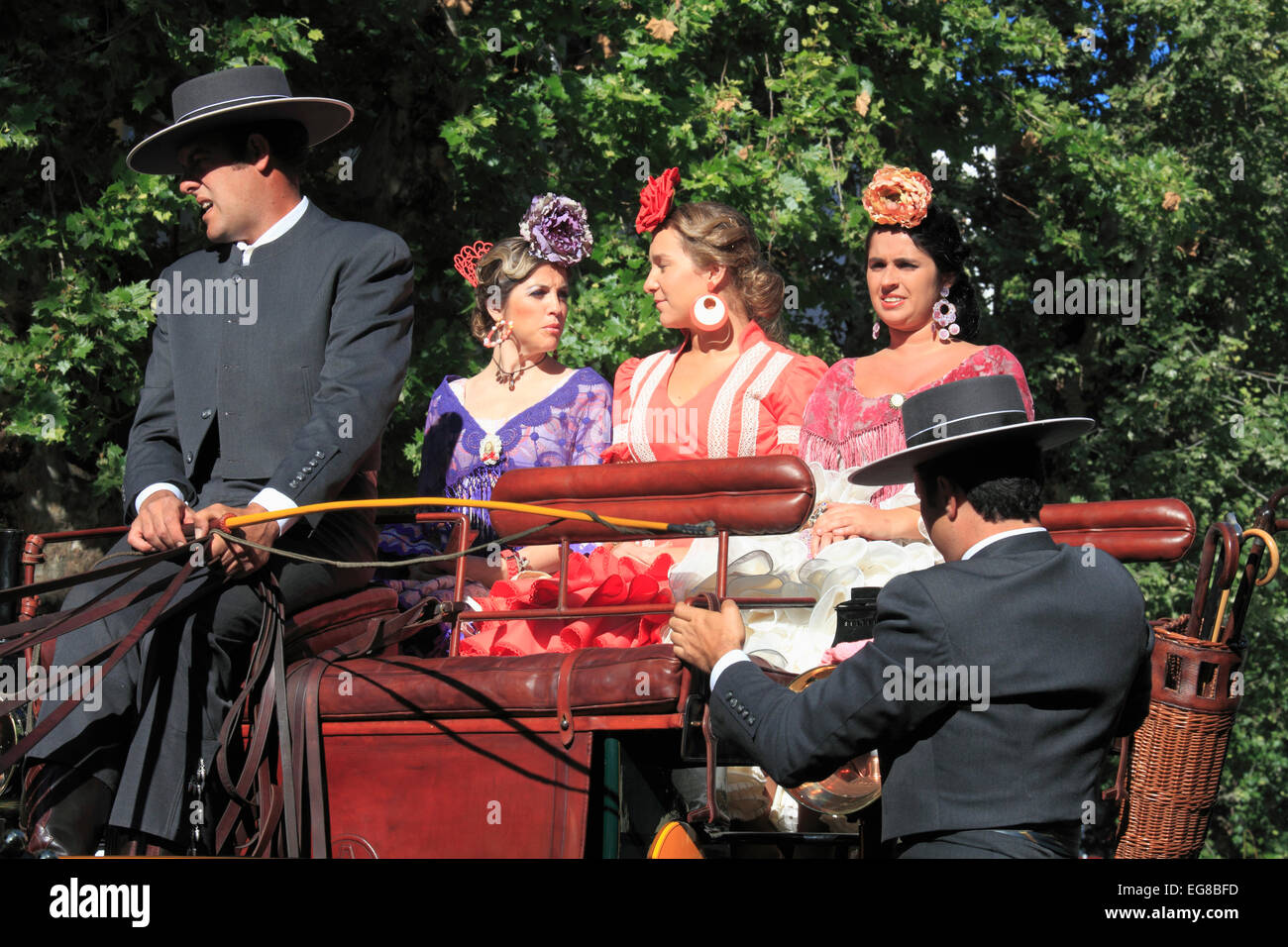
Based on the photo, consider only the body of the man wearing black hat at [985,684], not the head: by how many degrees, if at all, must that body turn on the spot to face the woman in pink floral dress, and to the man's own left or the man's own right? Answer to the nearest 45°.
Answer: approximately 45° to the man's own right

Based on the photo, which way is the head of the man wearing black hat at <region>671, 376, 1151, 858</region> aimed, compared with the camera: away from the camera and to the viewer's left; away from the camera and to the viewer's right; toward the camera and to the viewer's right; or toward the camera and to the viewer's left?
away from the camera and to the viewer's left

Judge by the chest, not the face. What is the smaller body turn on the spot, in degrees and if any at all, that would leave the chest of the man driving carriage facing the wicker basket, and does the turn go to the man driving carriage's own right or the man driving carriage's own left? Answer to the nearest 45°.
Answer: approximately 135° to the man driving carriage's own left

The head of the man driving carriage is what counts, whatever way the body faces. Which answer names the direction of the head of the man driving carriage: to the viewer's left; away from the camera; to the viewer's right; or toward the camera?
to the viewer's left

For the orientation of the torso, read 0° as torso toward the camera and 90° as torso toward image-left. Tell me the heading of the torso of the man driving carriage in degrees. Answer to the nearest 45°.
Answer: approximately 45°

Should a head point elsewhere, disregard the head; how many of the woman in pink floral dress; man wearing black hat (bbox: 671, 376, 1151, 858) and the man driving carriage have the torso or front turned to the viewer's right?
0

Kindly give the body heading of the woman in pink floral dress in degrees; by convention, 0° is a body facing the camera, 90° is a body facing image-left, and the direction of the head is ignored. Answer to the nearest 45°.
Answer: approximately 45°

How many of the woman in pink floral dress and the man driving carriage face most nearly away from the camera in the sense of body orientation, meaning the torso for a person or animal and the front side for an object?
0

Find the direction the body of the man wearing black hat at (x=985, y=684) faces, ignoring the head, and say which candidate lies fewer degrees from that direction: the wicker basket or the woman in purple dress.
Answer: the woman in purple dress

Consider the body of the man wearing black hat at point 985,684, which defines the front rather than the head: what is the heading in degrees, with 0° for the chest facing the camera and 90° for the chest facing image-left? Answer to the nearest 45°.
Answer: approximately 135°

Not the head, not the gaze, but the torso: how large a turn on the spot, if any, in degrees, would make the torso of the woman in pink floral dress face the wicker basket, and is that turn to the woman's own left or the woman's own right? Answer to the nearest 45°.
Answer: approximately 90° to the woman's own left

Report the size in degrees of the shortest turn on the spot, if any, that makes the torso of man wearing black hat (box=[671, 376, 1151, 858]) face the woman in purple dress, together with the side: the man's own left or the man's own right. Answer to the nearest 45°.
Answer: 0° — they already face them
